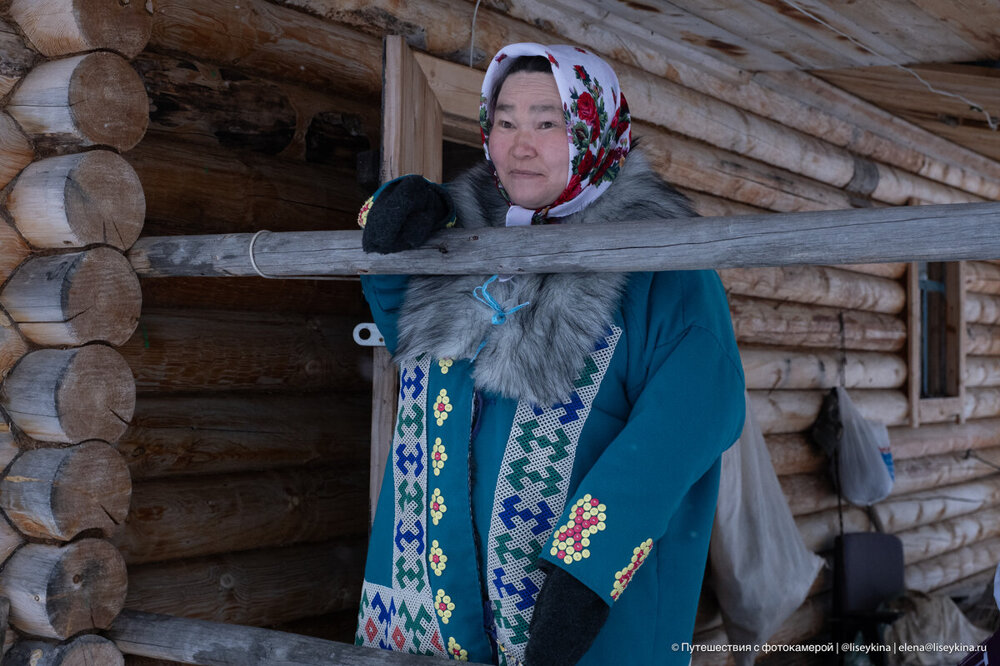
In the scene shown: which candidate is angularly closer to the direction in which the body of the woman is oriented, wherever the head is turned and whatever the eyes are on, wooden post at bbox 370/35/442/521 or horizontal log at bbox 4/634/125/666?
the horizontal log

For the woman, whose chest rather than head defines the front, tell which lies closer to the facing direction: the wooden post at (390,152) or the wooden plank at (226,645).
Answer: the wooden plank

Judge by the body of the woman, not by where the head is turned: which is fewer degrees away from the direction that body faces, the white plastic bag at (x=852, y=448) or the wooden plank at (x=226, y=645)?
the wooden plank

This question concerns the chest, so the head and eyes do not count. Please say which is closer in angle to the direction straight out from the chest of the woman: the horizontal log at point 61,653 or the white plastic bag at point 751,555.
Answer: the horizontal log

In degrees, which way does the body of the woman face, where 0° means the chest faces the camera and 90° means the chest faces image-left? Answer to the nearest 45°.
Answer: approximately 45°

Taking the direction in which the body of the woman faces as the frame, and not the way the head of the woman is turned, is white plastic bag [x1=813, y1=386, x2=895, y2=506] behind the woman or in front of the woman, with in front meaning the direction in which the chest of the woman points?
behind

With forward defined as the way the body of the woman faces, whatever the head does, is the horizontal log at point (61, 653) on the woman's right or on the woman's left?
on the woman's right

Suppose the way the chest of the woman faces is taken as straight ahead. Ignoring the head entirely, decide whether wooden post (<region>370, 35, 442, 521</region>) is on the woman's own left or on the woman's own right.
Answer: on the woman's own right

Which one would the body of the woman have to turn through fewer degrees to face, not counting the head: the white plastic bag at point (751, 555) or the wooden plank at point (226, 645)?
the wooden plank
